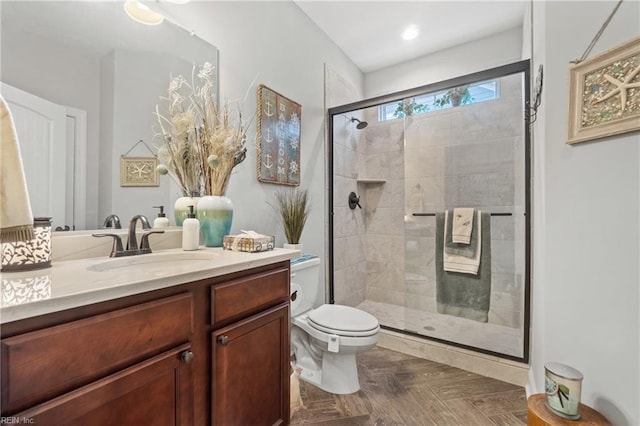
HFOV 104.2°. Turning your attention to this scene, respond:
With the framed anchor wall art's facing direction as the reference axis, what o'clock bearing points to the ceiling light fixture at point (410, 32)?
The ceiling light fixture is roughly at 10 o'clock from the framed anchor wall art.

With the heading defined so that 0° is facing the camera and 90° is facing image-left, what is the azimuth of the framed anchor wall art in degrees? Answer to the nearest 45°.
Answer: approximately 315°

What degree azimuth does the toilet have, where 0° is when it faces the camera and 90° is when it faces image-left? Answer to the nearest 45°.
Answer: approximately 315°

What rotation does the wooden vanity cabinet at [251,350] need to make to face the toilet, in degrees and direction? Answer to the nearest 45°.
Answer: approximately 90° to its left

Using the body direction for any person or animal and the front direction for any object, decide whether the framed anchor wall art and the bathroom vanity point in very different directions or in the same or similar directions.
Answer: same or similar directions

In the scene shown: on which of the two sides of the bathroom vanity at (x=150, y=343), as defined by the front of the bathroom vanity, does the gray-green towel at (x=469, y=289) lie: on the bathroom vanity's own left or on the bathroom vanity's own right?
on the bathroom vanity's own left

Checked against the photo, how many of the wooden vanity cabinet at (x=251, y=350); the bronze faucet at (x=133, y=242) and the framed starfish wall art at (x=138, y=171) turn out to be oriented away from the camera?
0

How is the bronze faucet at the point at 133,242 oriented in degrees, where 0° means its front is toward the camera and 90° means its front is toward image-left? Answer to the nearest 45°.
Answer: approximately 315°

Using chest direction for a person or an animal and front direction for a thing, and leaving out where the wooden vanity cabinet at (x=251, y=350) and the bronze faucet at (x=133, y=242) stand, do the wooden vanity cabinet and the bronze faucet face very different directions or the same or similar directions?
same or similar directions

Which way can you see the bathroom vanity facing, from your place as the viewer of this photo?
facing the viewer and to the right of the viewer

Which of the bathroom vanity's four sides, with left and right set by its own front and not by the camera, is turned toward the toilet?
left
